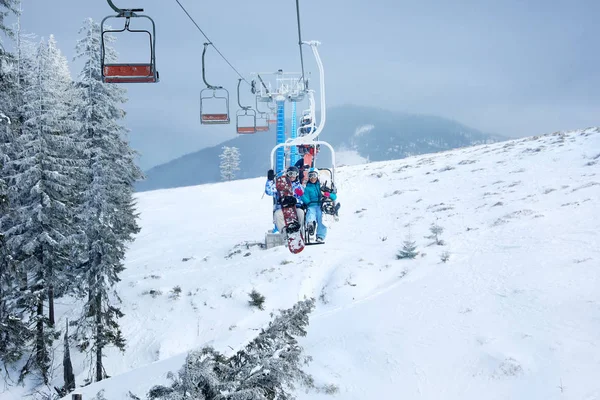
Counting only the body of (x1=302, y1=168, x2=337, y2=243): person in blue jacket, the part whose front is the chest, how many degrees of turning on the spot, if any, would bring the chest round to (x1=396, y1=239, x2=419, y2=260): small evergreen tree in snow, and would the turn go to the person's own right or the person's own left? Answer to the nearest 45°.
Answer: approximately 135° to the person's own left

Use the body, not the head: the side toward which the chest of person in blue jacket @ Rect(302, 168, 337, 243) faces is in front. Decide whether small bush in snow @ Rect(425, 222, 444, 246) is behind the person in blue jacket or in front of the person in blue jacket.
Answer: behind

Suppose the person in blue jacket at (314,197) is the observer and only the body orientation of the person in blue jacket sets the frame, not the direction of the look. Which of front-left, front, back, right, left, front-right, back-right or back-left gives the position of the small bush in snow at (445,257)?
back-left

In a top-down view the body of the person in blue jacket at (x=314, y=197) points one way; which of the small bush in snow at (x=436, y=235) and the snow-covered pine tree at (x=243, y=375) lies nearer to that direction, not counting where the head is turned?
the snow-covered pine tree

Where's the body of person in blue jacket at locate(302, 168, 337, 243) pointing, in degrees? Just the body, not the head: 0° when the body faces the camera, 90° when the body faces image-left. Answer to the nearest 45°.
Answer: approximately 0°
